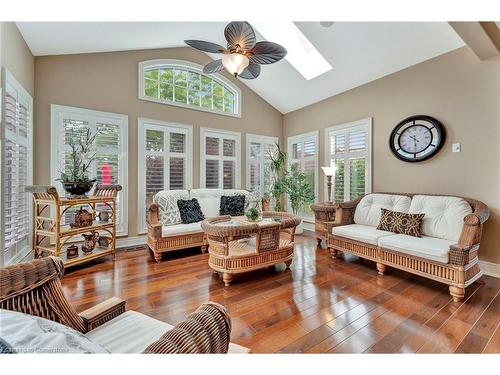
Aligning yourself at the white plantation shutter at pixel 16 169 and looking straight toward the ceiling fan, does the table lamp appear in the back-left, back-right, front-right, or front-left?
front-left

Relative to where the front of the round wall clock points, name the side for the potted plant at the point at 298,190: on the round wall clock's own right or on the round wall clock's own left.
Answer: on the round wall clock's own right

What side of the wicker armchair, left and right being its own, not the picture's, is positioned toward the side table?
front

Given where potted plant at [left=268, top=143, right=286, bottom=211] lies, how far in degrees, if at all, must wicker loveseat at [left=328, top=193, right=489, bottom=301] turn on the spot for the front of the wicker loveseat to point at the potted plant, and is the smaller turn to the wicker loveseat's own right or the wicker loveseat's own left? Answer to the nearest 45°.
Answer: approximately 90° to the wicker loveseat's own right

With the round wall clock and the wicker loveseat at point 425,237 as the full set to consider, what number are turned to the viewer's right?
0

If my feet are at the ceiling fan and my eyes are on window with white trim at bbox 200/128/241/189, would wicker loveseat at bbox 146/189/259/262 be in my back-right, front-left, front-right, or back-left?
front-left

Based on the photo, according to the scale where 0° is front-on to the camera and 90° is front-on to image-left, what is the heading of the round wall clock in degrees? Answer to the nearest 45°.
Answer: approximately 45°

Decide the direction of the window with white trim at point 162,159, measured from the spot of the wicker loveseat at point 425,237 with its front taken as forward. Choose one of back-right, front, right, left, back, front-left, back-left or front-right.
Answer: front-right

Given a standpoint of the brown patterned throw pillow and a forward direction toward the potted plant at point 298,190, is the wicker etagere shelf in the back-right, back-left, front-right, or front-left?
front-left

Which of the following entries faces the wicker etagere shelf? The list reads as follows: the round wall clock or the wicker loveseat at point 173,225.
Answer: the round wall clock

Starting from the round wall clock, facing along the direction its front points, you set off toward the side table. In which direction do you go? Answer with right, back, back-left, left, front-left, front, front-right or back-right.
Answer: front-right

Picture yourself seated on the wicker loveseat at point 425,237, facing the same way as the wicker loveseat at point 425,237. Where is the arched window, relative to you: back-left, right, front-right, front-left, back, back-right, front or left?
front-right

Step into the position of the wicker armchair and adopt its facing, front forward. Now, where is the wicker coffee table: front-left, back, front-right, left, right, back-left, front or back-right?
front

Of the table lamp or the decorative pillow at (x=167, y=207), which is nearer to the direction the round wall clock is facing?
the decorative pillow

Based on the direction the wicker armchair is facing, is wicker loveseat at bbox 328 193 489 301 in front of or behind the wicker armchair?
in front

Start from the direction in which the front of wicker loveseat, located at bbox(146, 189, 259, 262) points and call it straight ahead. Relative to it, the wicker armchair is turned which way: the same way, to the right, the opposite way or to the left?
to the left

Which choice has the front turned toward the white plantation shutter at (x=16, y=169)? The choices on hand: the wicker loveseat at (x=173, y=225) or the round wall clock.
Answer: the round wall clock

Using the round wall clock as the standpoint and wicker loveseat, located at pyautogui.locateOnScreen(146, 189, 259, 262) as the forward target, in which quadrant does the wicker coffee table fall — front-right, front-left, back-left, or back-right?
front-left
